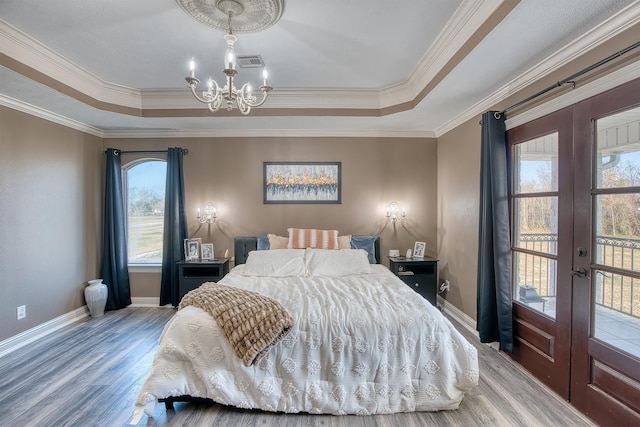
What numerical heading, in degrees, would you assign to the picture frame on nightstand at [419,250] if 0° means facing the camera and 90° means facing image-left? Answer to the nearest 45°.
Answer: approximately 0°

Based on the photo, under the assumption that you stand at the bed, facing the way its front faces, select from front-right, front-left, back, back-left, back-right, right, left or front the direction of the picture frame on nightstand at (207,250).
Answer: back-right

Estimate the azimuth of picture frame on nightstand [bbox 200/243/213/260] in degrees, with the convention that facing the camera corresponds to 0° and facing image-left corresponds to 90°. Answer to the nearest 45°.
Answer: approximately 0°

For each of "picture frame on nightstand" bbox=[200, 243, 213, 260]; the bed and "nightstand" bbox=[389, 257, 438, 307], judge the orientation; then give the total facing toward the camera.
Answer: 3

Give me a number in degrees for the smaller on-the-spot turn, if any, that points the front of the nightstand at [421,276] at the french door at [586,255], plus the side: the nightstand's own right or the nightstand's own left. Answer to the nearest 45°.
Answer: approximately 45° to the nightstand's own left

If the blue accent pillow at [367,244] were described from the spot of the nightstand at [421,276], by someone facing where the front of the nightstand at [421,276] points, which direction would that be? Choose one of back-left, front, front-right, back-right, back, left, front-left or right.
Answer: right

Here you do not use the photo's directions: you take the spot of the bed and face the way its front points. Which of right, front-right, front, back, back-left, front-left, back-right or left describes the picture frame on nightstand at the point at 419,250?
back-left

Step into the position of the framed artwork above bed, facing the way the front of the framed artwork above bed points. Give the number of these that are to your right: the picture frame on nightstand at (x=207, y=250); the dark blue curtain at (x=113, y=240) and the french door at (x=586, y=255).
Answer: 2

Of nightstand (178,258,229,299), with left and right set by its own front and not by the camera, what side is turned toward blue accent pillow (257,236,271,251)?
left
